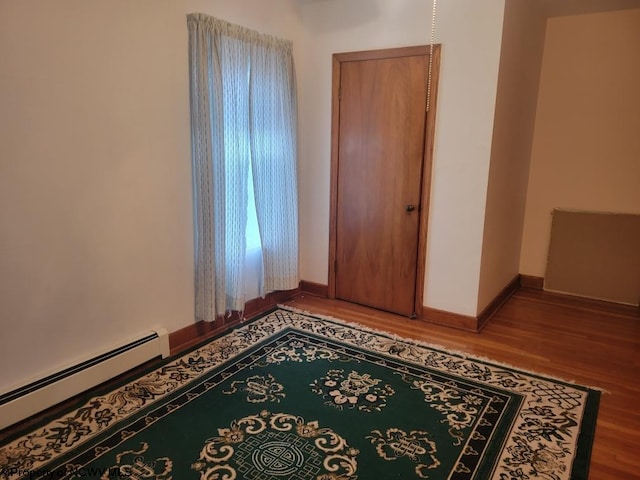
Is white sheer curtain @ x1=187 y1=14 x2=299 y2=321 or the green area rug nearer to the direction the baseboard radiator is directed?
the green area rug

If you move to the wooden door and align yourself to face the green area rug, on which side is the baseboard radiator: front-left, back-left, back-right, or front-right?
front-right

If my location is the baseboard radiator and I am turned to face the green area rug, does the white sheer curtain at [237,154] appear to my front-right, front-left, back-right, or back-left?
front-left

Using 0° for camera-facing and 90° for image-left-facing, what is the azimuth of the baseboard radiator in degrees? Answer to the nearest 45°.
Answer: approximately 315°

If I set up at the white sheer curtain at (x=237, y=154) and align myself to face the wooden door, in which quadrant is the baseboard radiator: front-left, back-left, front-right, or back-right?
back-right

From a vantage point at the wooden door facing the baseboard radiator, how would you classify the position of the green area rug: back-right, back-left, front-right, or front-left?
front-left

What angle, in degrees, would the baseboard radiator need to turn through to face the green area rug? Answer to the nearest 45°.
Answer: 0° — it already faces it

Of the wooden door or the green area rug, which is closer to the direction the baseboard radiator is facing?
the green area rug

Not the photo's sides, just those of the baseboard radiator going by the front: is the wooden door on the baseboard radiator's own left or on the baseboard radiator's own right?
on the baseboard radiator's own left

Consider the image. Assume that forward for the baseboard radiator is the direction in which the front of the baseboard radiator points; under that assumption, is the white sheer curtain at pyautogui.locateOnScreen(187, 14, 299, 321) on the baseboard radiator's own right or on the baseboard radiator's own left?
on the baseboard radiator's own left
